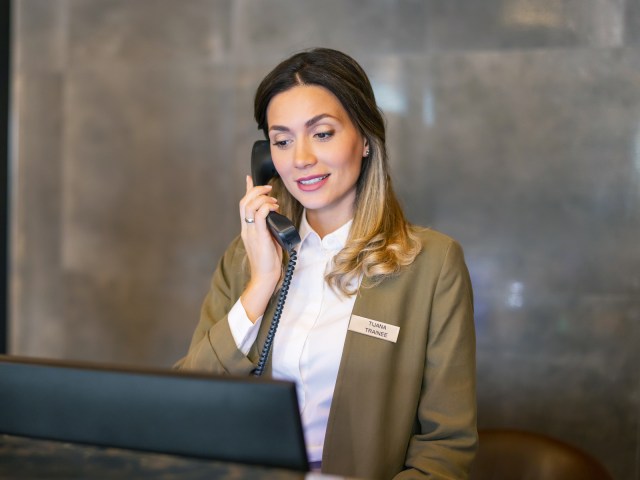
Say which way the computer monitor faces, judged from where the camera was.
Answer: facing away from the viewer and to the right of the viewer

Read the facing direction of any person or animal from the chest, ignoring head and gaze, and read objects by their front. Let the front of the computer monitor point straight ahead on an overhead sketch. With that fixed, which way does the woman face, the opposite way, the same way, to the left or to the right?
the opposite way

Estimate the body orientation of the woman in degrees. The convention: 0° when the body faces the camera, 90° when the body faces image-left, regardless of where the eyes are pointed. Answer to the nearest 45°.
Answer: approximately 45°
